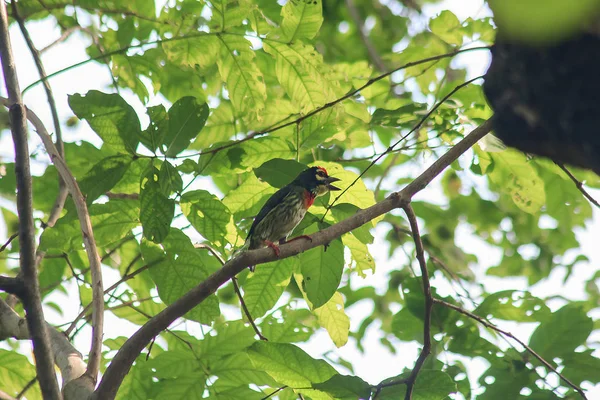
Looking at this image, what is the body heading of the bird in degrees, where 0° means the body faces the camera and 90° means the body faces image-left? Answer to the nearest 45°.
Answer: approximately 270°
